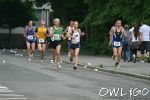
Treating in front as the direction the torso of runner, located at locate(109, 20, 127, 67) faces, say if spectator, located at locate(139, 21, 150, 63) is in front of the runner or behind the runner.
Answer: behind

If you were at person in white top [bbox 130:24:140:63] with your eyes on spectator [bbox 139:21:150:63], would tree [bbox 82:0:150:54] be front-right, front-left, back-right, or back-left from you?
back-left

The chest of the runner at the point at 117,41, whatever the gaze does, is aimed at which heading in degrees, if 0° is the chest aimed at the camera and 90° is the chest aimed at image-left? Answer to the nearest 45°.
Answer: approximately 0°

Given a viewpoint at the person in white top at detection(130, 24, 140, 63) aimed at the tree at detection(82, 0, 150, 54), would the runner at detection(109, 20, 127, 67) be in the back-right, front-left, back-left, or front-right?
back-left

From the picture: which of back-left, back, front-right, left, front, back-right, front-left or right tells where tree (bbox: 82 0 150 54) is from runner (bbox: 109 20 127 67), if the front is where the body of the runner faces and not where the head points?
back
